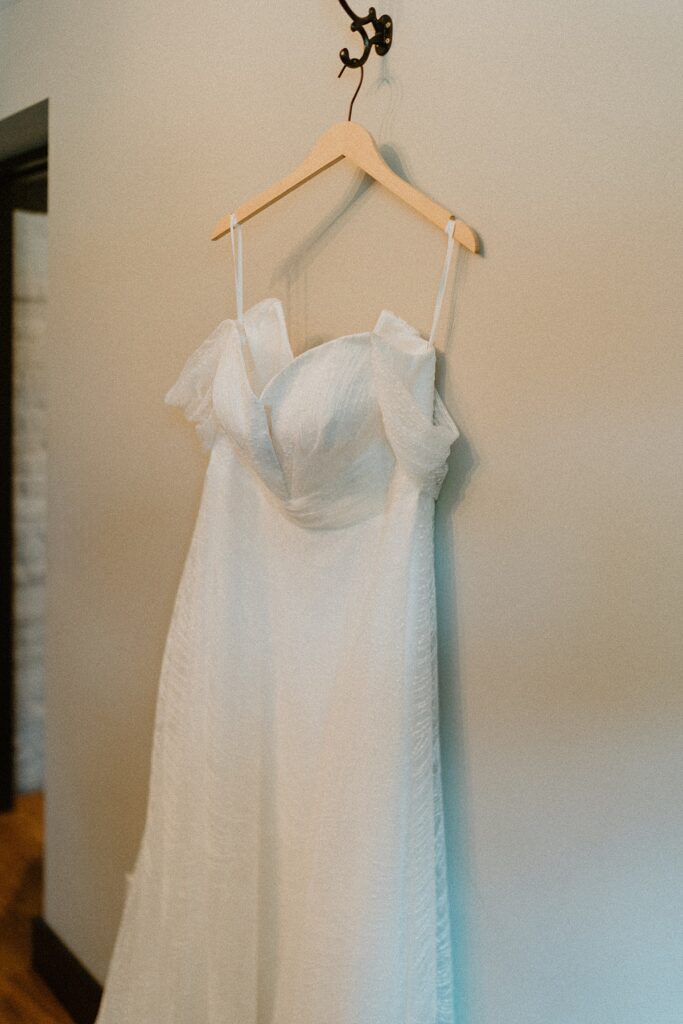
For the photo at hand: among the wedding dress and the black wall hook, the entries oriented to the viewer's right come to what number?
0

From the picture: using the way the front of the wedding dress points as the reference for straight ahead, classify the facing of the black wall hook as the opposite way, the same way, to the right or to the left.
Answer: the same way
